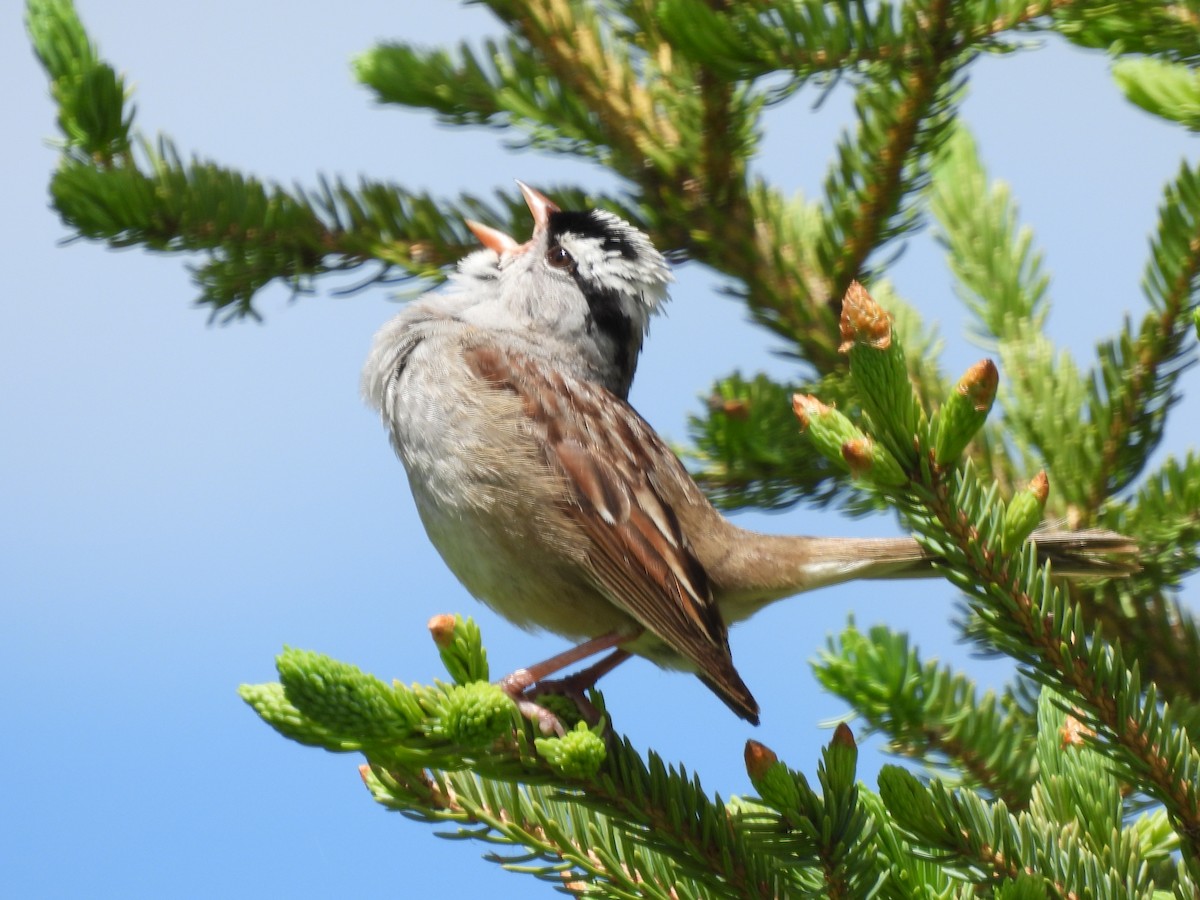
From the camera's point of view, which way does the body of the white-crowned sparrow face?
to the viewer's left
